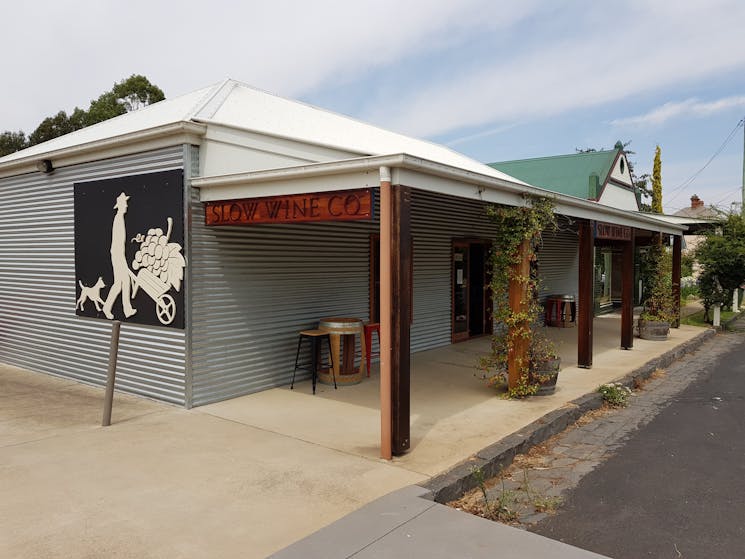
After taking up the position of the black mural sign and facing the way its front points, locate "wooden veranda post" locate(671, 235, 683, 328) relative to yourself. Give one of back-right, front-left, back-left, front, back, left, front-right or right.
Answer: back-left

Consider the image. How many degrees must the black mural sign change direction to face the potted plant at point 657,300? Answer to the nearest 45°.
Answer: approximately 135° to its left

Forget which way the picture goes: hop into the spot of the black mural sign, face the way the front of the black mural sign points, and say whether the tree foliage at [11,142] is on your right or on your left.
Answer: on your right

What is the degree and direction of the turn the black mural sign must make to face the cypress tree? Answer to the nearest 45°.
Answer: approximately 180°

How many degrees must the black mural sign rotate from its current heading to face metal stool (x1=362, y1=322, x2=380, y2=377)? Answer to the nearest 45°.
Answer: approximately 135° to its left

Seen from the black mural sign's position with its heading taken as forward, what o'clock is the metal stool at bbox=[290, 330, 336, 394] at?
The metal stool is roughly at 8 o'clock from the black mural sign.

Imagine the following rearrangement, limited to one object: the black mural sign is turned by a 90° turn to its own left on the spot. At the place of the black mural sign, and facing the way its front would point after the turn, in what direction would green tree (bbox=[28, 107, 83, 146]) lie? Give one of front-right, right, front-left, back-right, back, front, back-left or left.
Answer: back-left

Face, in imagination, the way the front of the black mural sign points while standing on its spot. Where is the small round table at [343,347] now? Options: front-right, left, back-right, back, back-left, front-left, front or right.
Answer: back-left

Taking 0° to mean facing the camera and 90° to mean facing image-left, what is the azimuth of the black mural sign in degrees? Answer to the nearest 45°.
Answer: approximately 45°

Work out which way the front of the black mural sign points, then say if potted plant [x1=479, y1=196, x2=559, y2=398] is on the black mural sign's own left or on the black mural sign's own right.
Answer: on the black mural sign's own left

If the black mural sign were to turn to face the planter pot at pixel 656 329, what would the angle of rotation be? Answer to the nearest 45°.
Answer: approximately 135° to its left
